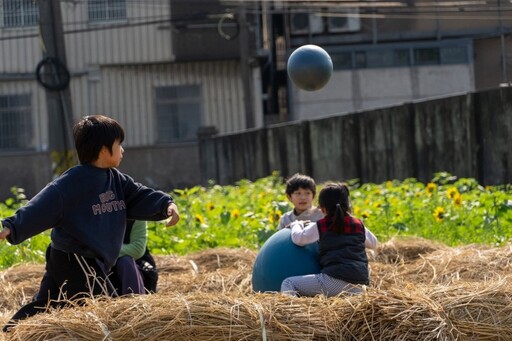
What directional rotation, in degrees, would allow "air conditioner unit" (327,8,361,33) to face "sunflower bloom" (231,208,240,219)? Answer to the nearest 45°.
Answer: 0° — it already faces it

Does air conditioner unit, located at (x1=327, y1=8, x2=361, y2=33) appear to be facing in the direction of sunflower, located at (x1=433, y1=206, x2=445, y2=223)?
yes

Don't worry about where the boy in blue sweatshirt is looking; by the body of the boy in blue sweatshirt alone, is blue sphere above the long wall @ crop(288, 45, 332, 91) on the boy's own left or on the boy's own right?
on the boy's own left

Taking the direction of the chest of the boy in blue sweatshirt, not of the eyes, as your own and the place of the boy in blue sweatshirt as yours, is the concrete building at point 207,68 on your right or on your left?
on your left

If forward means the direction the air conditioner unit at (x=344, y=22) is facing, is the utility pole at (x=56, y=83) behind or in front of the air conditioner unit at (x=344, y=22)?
in front

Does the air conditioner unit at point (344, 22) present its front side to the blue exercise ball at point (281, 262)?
yes

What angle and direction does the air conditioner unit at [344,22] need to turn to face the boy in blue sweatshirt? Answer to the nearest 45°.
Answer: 0° — it already faces them

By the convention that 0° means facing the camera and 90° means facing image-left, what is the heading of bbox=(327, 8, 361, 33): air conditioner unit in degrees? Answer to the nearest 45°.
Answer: approximately 0°

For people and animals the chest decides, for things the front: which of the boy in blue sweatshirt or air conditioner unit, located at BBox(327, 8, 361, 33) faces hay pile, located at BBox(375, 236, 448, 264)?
the air conditioner unit

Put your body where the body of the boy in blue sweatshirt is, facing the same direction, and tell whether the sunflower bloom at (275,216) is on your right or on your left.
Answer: on your left
